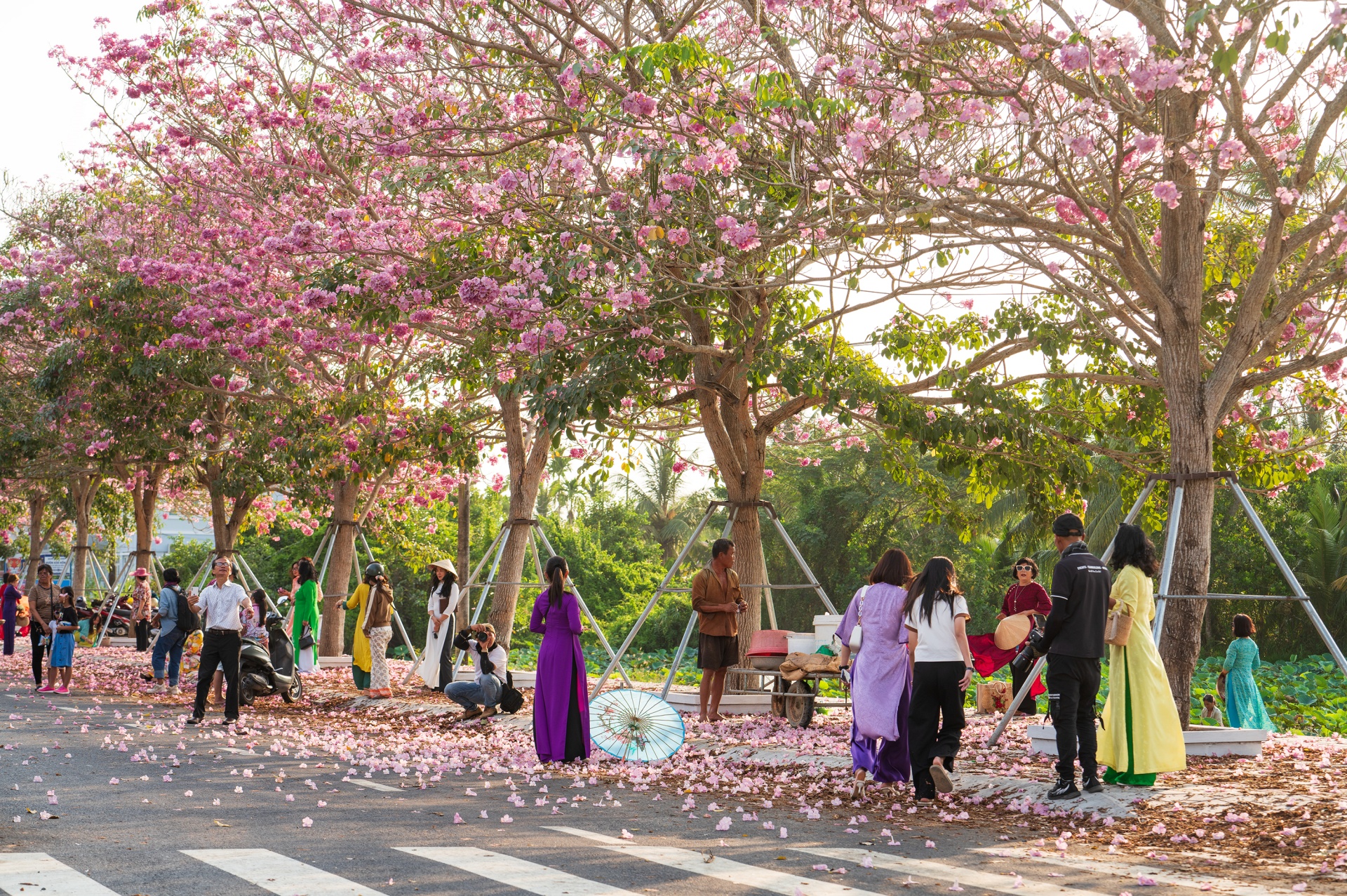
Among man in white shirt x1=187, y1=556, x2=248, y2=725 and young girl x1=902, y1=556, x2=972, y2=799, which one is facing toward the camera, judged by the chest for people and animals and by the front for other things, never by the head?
the man in white shirt

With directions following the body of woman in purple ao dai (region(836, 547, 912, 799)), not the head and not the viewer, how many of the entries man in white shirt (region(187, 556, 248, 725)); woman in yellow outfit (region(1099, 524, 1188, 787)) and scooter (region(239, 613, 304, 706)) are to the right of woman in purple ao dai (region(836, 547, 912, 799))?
1

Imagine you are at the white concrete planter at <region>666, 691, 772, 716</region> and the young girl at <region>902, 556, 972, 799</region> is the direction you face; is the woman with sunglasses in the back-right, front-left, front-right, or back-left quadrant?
front-left

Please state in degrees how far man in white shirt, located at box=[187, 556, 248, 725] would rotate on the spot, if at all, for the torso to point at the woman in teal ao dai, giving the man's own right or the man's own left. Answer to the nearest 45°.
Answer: approximately 90° to the man's own left

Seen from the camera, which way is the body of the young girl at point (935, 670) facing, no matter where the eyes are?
away from the camera

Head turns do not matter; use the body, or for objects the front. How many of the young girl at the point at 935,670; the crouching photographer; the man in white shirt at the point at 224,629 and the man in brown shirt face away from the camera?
1

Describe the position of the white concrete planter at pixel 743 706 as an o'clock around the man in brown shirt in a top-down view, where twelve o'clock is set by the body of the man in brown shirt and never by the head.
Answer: The white concrete planter is roughly at 8 o'clock from the man in brown shirt.

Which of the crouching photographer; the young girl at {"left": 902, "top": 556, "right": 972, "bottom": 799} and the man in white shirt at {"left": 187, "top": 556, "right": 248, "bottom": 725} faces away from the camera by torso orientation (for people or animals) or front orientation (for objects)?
the young girl

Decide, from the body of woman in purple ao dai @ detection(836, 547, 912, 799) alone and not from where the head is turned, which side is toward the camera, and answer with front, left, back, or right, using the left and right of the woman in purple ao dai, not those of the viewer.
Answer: back

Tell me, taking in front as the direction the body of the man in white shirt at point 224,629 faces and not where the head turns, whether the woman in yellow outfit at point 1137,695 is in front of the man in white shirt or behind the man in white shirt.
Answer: in front

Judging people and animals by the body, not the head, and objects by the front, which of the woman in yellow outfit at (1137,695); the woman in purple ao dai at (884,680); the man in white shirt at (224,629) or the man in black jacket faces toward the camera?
the man in white shirt

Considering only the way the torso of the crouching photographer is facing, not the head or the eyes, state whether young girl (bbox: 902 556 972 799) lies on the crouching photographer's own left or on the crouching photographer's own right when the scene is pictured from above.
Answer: on the crouching photographer's own left

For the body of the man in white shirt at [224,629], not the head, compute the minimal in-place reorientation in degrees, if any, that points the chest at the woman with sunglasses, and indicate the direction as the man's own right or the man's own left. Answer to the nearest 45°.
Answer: approximately 45° to the man's own left

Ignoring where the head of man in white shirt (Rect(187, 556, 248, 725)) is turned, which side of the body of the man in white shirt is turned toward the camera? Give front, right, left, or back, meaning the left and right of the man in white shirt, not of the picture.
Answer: front

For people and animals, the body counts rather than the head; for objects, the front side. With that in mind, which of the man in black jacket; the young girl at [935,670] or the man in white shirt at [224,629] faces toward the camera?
the man in white shirt

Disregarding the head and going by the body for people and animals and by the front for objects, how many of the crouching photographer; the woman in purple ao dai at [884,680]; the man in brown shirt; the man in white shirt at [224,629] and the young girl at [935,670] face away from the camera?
2

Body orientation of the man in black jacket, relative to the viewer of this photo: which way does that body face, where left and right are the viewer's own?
facing away from the viewer and to the left of the viewer

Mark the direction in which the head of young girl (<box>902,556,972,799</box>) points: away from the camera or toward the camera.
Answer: away from the camera
